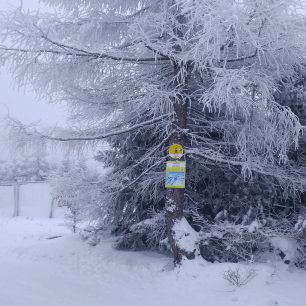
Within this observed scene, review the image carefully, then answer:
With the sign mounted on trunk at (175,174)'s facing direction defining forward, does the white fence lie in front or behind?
behind

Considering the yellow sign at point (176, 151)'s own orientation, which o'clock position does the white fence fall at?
The white fence is roughly at 5 o'clock from the yellow sign.

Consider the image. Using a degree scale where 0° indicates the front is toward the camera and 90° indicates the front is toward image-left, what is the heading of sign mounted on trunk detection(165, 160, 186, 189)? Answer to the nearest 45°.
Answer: approximately 0°

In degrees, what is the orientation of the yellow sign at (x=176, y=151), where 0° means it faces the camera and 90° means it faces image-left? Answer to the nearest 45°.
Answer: approximately 0°

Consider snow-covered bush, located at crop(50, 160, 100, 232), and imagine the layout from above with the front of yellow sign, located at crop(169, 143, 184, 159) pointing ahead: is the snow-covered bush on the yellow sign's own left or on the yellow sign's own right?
on the yellow sign's own right

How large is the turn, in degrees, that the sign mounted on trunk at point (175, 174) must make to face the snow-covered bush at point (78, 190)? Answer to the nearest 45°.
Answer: approximately 135° to its right

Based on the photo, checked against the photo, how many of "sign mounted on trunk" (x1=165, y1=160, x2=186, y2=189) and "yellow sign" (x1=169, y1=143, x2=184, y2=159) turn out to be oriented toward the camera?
2
